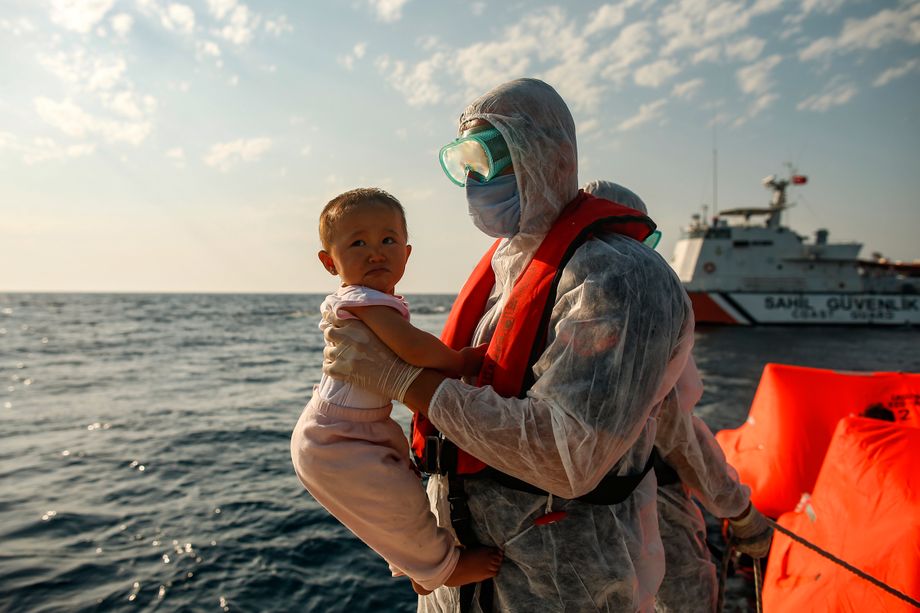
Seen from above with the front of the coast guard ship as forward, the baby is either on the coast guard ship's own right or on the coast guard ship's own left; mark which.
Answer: on the coast guard ship's own left

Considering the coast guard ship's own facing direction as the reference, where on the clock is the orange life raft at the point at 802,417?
The orange life raft is roughly at 9 o'clock from the coast guard ship.

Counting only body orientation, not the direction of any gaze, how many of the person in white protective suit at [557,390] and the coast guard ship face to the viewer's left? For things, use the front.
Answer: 2

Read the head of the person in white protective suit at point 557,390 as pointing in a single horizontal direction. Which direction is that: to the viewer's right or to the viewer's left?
to the viewer's left

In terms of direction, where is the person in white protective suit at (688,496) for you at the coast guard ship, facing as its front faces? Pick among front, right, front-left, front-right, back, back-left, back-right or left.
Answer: left

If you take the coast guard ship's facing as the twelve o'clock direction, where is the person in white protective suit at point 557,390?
The person in white protective suit is roughly at 9 o'clock from the coast guard ship.

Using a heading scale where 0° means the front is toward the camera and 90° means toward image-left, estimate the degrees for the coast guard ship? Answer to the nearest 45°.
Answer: approximately 90°

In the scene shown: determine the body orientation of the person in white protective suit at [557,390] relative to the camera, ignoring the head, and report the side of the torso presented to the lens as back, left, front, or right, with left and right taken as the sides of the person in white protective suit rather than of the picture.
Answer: left

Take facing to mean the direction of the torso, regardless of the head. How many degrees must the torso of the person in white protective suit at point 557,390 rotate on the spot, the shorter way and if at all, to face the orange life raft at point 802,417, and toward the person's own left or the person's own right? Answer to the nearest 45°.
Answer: approximately 135° to the person's own right

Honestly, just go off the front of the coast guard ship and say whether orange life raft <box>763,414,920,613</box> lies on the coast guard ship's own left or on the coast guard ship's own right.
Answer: on the coast guard ship's own left

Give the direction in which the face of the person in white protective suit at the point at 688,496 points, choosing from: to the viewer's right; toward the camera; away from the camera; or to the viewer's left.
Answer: to the viewer's right
